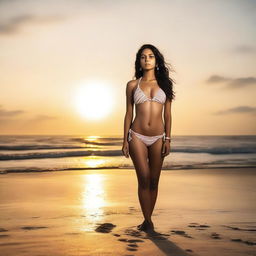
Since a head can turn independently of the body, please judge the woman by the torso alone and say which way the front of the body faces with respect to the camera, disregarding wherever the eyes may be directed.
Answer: toward the camera
